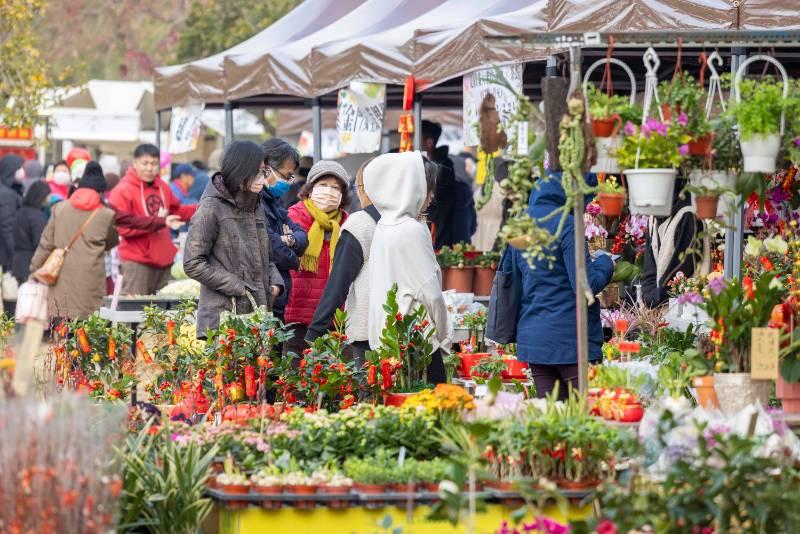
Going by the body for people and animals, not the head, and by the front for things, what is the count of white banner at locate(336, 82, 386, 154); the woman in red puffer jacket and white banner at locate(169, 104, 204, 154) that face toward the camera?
3

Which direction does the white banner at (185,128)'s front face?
toward the camera

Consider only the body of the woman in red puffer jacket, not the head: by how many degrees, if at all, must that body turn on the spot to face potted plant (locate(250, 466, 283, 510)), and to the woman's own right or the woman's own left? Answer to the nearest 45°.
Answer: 0° — they already face it

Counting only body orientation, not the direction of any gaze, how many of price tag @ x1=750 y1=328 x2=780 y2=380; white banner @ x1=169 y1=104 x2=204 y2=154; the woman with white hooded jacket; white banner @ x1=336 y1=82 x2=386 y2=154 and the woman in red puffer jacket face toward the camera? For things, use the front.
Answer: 4

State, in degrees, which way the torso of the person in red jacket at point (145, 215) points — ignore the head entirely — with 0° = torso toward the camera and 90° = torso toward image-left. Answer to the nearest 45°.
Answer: approximately 315°

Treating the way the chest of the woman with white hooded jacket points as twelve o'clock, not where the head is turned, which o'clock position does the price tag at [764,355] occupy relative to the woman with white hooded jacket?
The price tag is roughly at 3 o'clock from the woman with white hooded jacket.

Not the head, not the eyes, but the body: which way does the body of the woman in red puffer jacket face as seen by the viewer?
toward the camera

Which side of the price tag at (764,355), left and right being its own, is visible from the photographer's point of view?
front
